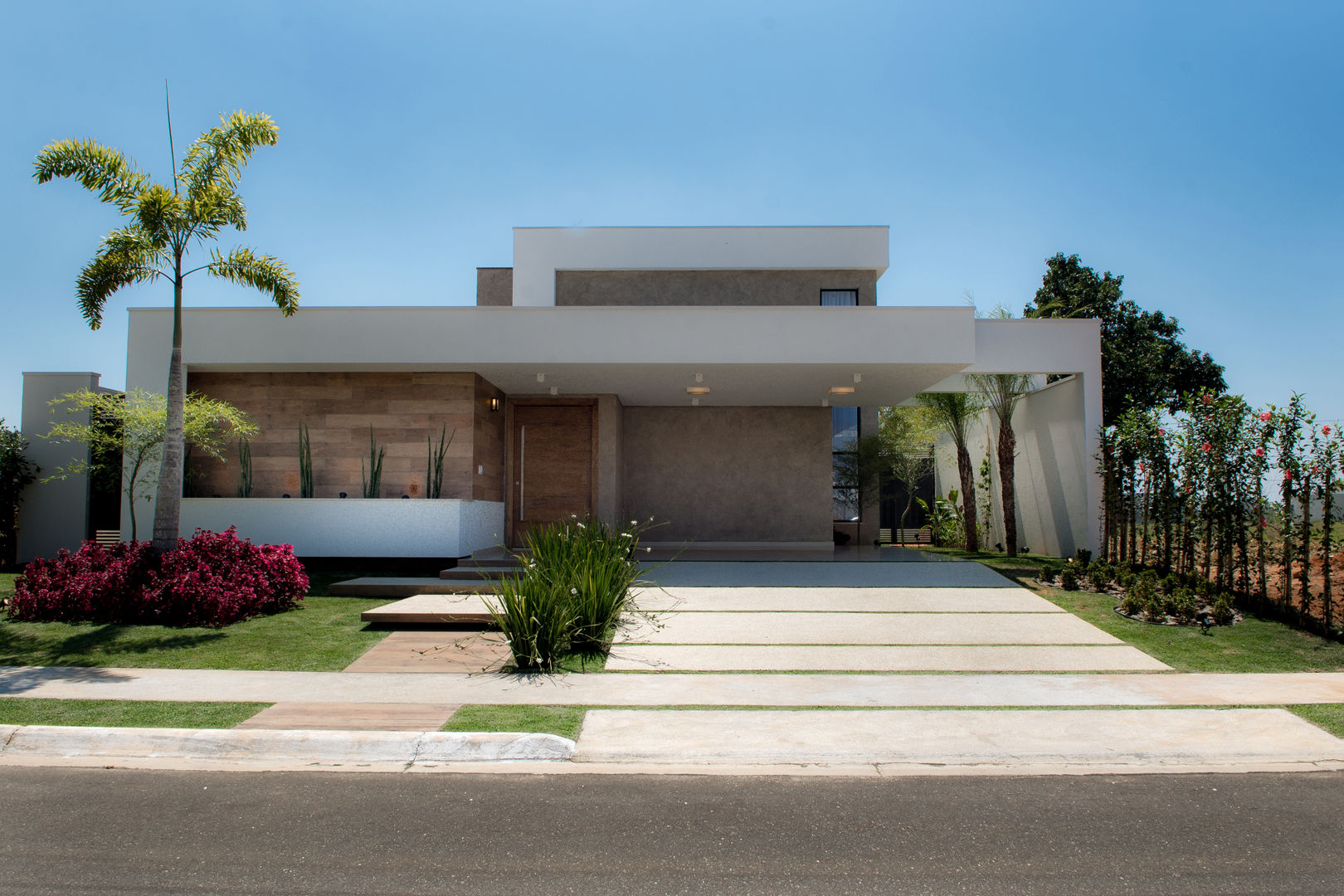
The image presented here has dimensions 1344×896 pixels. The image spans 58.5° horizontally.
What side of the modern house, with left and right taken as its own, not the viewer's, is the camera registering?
front

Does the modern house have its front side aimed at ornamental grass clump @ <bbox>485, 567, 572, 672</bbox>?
yes

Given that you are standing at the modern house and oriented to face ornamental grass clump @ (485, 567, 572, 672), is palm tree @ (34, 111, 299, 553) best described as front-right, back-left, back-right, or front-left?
front-right

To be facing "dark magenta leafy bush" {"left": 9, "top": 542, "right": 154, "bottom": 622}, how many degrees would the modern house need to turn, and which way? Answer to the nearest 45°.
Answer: approximately 45° to its right

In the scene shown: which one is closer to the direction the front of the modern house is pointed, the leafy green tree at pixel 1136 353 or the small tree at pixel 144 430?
the small tree

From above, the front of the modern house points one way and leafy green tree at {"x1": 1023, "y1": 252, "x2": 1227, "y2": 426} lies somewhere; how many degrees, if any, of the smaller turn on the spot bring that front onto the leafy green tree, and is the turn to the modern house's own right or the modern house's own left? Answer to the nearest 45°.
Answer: approximately 135° to the modern house's own left

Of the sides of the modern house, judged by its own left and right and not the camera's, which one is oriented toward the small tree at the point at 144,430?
right

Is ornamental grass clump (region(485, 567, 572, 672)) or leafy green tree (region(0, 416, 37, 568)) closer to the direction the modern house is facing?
the ornamental grass clump

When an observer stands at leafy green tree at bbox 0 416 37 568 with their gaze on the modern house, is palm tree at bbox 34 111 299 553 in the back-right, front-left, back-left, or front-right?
front-right

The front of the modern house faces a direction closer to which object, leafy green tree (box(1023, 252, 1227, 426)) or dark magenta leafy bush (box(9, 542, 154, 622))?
the dark magenta leafy bush

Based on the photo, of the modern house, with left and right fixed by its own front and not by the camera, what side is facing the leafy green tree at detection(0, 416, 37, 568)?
right

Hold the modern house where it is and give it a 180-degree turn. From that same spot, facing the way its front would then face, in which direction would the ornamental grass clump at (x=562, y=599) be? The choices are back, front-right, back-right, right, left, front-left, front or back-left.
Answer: back
